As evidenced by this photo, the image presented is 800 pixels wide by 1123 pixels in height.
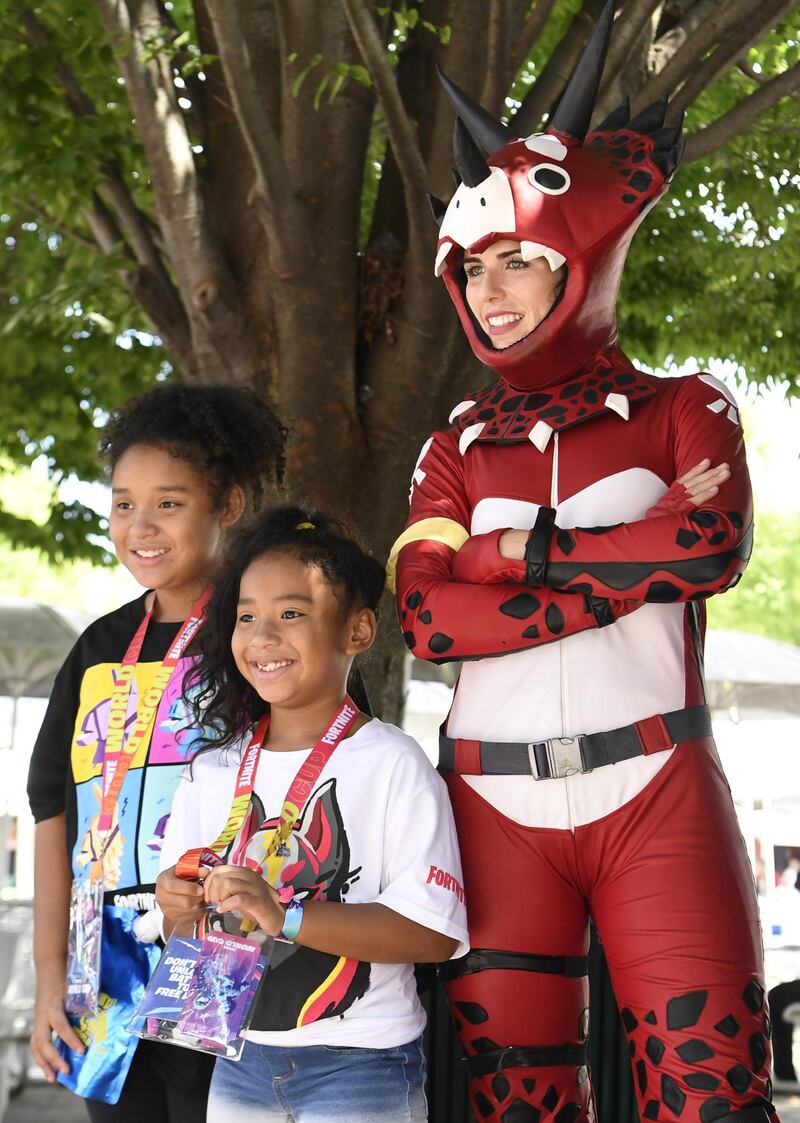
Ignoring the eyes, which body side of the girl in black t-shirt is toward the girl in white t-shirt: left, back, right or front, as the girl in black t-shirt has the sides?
left

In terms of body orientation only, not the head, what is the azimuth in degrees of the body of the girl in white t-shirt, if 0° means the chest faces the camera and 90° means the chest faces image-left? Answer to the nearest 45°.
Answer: approximately 45°

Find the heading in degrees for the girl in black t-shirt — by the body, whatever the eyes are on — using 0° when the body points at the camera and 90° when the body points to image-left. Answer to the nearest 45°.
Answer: approximately 45°

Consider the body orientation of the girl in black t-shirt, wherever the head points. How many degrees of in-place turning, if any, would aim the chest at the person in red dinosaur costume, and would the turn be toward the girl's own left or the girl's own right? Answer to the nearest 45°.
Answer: approximately 90° to the girl's own left
